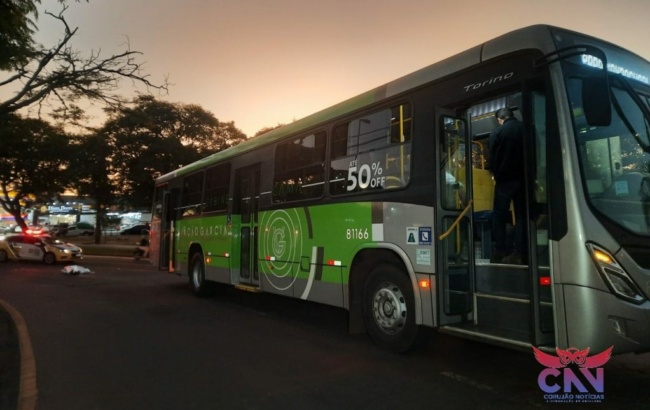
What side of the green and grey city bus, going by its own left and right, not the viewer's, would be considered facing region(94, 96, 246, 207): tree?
back

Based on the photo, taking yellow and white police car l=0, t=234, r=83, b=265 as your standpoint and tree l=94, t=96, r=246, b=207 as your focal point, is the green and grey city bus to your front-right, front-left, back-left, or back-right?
back-right

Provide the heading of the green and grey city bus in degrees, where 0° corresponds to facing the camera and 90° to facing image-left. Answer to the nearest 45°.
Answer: approximately 315°

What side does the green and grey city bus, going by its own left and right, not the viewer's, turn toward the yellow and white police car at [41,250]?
back
